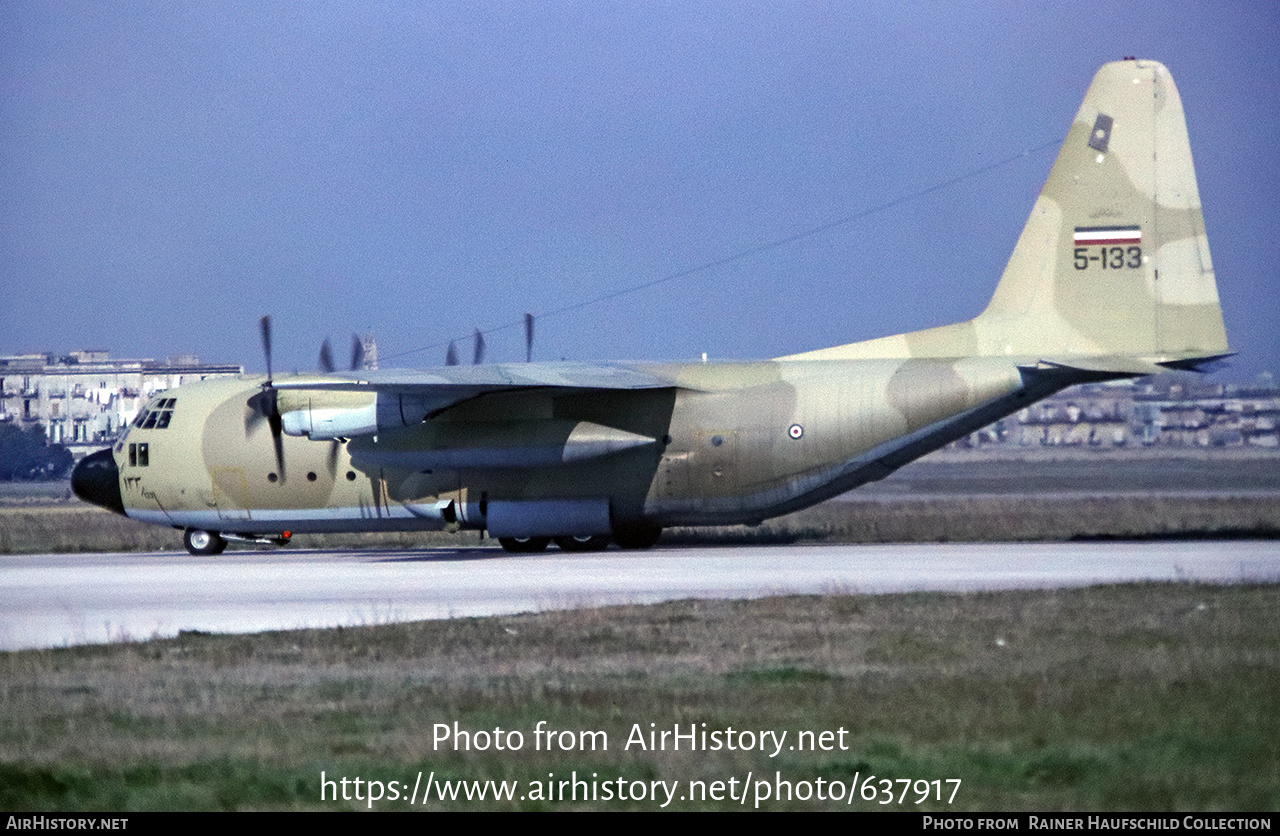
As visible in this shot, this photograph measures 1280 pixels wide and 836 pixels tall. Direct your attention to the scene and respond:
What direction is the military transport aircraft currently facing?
to the viewer's left
